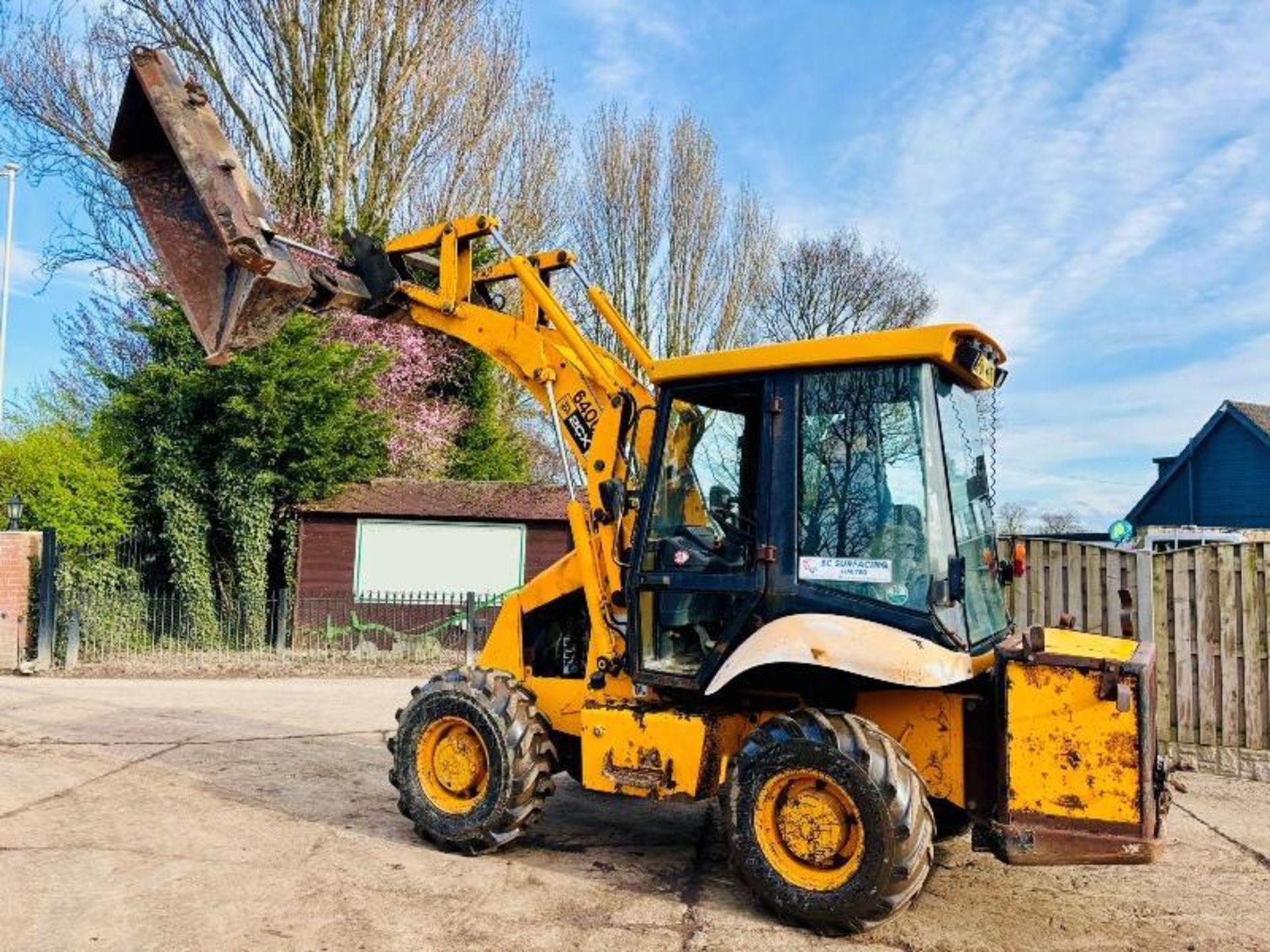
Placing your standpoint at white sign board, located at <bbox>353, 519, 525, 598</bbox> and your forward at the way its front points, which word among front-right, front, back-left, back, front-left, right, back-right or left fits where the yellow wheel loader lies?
front

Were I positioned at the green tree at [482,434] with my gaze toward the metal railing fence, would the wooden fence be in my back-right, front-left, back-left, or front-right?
front-left

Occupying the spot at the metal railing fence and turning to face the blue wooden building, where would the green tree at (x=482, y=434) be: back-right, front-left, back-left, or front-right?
front-left

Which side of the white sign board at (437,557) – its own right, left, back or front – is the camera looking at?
front

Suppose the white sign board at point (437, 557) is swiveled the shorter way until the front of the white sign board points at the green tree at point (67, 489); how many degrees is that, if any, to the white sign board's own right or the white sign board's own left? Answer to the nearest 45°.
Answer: approximately 90° to the white sign board's own right

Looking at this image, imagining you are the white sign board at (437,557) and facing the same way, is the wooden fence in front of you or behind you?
in front

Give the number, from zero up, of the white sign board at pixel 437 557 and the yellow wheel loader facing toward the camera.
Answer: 1

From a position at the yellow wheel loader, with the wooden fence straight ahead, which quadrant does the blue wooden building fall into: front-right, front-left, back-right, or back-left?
front-left

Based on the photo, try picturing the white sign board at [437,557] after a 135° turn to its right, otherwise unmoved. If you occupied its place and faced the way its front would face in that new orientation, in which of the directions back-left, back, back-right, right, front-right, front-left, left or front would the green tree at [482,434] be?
front-right

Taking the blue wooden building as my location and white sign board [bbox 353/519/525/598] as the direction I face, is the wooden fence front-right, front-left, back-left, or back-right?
front-left

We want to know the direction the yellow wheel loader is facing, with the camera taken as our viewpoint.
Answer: facing away from the viewer and to the left of the viewer

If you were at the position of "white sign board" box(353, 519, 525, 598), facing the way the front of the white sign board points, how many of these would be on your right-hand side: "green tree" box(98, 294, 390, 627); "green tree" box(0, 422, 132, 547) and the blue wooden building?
2

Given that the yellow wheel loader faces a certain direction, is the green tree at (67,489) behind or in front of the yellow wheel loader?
in front

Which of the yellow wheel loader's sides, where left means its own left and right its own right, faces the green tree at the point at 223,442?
front
